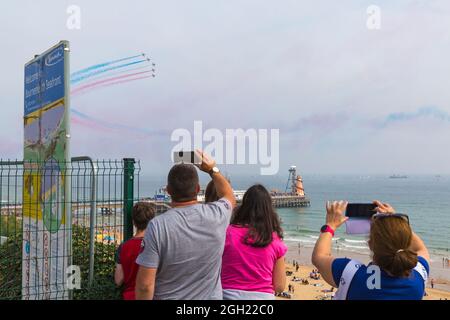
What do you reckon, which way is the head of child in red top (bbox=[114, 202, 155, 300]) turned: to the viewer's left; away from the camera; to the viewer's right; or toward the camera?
away from the camera

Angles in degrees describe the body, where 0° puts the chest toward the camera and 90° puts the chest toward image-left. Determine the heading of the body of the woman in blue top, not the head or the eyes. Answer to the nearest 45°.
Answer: approximately 135°

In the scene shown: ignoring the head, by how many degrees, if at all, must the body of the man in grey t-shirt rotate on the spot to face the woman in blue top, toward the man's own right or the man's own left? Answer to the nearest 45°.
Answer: approximately 135° to the man's own right

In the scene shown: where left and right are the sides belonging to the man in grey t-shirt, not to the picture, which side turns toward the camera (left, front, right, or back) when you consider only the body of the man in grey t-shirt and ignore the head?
back

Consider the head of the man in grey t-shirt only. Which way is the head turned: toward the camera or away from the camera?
away from the camera

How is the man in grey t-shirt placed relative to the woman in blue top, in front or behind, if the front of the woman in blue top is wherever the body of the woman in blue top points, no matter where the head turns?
in front

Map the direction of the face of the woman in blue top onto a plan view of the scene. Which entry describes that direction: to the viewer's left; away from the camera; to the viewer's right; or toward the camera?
away from the camera

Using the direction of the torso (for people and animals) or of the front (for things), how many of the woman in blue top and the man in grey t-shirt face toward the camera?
0

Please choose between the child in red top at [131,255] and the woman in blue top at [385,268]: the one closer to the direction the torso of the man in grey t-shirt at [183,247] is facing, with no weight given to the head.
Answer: the child in red top

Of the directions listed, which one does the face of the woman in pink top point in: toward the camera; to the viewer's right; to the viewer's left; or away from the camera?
away from the camera

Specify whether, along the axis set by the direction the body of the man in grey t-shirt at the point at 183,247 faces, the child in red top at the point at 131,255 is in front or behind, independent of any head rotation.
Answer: in front
